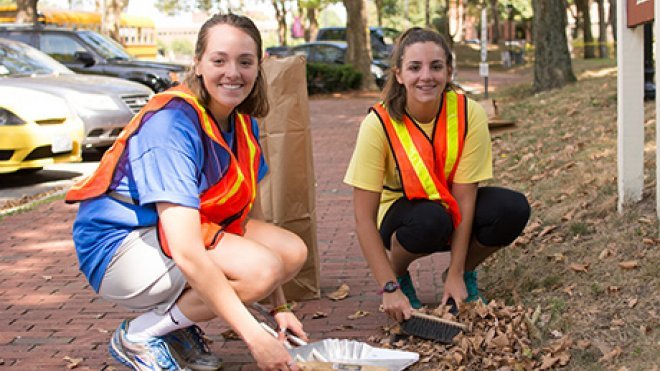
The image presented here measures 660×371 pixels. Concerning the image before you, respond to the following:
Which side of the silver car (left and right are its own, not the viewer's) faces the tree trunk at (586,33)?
left

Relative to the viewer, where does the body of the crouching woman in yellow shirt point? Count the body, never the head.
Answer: toward the camera

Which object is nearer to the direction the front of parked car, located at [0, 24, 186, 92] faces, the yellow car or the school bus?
the yellow car

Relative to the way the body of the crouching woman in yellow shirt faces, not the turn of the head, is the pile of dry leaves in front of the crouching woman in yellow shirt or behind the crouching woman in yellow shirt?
in front

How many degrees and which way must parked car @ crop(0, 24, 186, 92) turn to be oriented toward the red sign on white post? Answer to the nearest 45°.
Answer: approximately 45° to its right

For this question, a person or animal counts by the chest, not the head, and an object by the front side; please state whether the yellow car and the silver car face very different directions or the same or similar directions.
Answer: same or similar directions

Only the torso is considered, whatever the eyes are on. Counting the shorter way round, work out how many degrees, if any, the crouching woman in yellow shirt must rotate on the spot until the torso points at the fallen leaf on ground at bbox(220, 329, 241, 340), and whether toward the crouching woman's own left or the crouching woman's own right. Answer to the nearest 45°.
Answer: approximately 90° to the crouching woman's own right

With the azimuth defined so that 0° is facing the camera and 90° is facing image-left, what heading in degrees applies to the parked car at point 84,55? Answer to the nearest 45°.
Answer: approximately 315°

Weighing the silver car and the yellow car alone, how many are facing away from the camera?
0
